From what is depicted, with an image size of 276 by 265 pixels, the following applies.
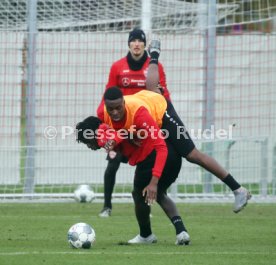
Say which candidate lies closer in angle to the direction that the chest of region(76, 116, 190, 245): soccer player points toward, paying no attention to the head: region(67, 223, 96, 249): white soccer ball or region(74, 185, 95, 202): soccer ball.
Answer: the white soccer ball

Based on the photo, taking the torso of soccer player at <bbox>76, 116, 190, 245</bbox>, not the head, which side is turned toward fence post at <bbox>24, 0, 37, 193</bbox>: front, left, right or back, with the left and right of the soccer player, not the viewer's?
right

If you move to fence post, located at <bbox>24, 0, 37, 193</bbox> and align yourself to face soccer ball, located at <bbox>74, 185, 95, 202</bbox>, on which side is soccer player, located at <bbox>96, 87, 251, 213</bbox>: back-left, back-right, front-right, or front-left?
front-right

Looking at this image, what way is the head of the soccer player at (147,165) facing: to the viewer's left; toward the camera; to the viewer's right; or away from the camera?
to the viewer's left

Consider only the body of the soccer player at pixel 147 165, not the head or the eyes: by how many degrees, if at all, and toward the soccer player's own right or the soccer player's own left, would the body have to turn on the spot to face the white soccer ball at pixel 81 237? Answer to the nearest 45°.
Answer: approximately 45° to the soccer player's own left

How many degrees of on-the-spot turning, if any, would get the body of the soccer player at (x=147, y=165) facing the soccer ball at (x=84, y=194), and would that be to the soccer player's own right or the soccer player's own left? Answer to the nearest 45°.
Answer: approximately 90° to the soccer player's own right

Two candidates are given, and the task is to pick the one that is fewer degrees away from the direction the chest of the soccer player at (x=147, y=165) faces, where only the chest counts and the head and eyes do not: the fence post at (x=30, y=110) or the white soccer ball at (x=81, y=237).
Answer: the white soccer ball

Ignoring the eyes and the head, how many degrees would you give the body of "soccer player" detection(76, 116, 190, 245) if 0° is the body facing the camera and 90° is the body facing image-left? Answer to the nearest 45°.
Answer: approximately 90°
